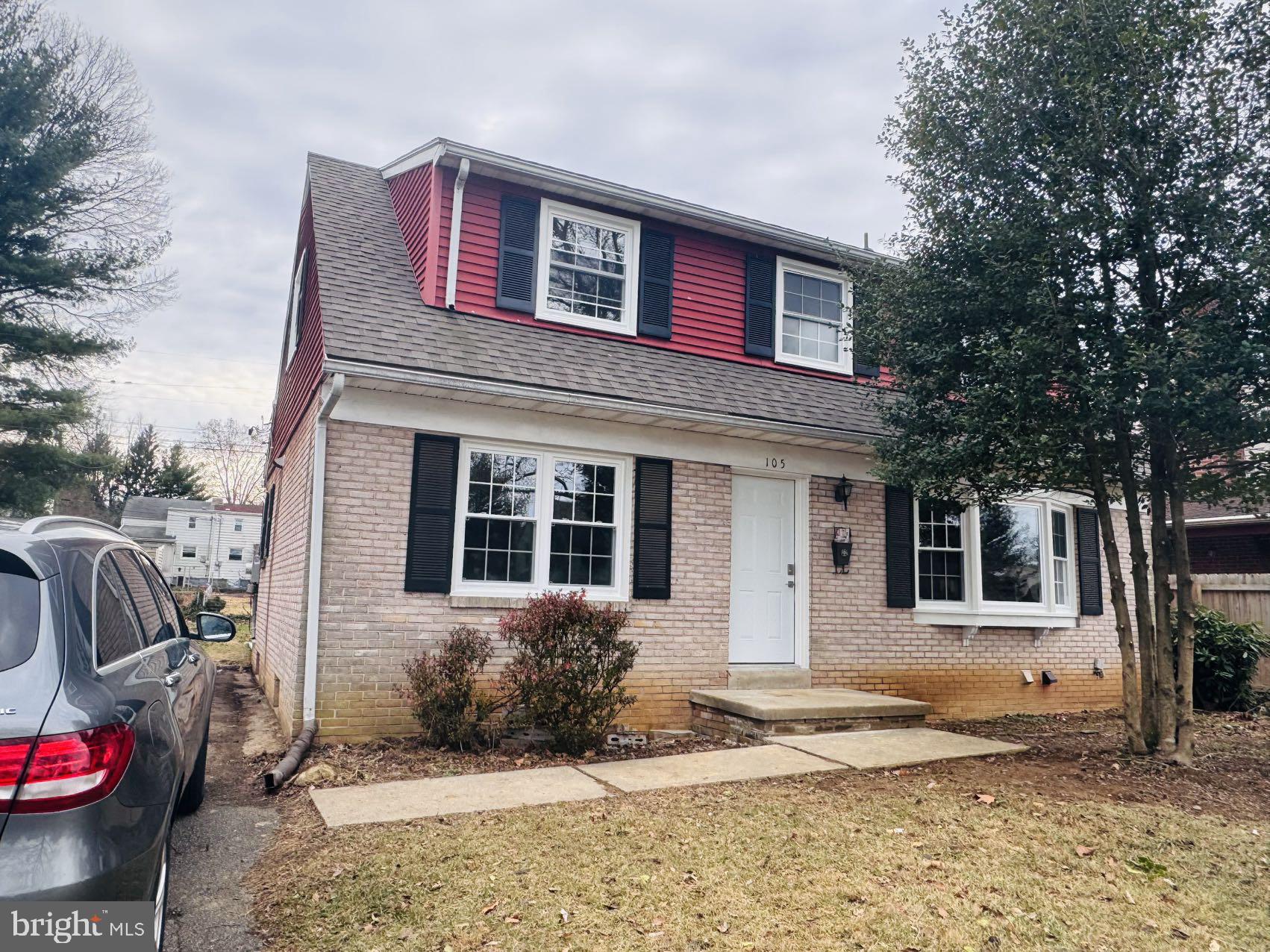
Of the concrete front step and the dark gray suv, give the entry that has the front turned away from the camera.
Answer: the dark gray suv

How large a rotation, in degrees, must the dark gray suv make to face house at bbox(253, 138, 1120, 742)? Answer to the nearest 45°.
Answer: approximately 45° to its right

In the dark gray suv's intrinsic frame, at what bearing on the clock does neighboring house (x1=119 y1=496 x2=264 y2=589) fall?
The neighboring house is roughly at 12 o'clock from the dark gray suv.

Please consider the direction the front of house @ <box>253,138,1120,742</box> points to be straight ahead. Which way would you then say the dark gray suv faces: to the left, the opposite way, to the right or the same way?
the opposite way

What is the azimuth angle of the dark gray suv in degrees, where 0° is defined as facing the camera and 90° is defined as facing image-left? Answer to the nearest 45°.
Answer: approximately 180°

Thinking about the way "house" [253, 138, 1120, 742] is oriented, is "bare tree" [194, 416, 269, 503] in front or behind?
behind

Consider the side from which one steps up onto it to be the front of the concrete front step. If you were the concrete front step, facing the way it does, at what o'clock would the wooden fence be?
The wooden fence is roughly at 9 o'clock from the concrete front step.

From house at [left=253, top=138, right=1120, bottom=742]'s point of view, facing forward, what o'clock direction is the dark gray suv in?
The dark gray suv is roughly at 2 o'clock from the house.

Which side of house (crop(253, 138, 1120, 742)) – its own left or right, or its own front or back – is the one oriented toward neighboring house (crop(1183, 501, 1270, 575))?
left

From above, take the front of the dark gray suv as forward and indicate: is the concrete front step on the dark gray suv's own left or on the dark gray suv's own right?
on the dark gray suv's own right

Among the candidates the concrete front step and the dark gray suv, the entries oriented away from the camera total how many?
1

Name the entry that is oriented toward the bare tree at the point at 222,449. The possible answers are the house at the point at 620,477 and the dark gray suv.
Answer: the dark gray suv

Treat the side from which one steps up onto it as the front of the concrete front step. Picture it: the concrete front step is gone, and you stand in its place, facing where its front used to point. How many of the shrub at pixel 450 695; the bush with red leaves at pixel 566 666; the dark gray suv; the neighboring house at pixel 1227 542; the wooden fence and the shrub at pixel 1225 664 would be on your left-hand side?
3
